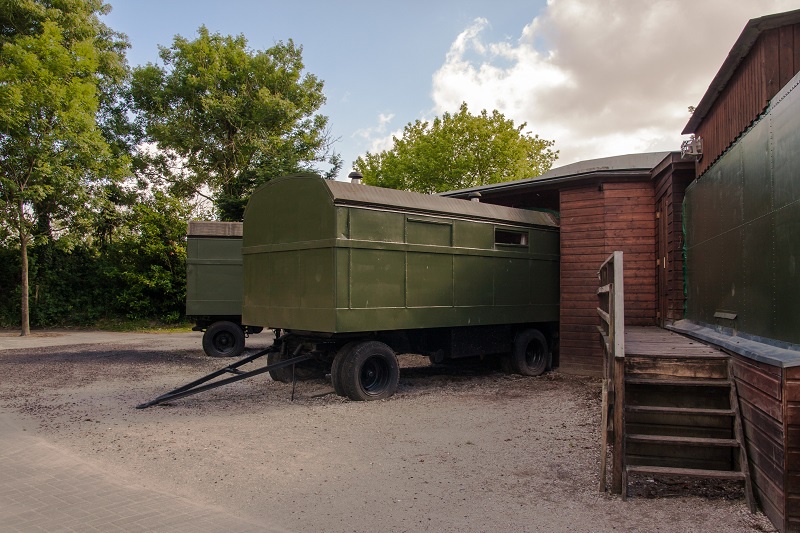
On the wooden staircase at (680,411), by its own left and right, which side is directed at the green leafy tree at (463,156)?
back

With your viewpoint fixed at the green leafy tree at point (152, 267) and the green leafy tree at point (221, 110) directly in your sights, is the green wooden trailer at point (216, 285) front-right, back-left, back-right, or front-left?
back-right

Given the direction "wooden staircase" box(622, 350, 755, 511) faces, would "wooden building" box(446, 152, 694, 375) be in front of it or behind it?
behind

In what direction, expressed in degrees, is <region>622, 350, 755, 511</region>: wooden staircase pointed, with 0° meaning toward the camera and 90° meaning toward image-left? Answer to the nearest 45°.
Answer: approximately 0°

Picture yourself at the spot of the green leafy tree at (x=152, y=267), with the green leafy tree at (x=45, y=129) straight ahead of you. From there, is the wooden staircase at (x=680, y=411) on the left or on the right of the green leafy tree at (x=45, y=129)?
left

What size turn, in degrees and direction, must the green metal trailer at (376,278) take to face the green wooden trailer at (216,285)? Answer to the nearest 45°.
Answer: approximately 90° to its right

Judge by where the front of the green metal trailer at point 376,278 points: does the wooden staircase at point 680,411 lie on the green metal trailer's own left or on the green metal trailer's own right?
on the green metal trailer's own left

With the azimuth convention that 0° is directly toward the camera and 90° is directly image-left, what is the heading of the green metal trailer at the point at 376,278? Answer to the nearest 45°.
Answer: approximately 45°
